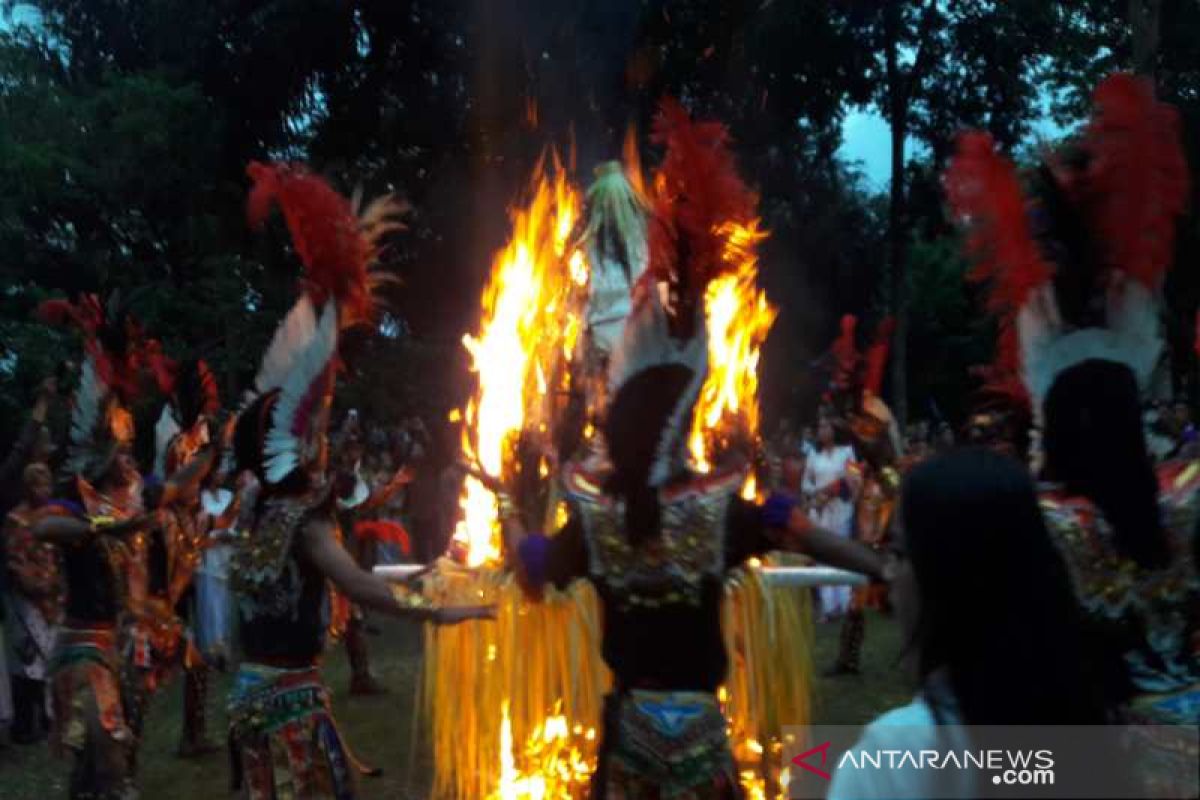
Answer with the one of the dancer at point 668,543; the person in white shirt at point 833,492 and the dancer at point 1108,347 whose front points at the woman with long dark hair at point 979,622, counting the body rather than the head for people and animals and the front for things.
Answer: the person in white shirt

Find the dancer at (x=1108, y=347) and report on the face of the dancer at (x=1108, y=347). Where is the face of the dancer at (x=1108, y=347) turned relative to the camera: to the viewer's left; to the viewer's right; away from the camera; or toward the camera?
away from the camera

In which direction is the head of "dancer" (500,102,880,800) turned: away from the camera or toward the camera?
away from the camera

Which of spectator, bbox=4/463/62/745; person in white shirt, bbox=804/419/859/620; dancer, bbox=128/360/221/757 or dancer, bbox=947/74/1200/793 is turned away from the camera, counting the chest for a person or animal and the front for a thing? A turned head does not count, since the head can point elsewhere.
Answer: dancer, bbox=947/74/1200/793

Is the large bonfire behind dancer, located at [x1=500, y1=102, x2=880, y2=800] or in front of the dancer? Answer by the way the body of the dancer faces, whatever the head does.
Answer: in front

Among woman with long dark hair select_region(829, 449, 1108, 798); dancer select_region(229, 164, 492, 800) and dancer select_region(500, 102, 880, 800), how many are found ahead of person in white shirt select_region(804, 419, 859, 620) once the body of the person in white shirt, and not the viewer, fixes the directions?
3

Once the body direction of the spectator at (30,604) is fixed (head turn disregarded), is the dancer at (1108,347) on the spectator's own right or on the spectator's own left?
on the spectator's own right

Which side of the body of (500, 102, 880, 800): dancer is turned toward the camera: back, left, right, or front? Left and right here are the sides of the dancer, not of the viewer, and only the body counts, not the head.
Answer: back

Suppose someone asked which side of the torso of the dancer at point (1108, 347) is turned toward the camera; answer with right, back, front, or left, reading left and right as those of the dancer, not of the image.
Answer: back

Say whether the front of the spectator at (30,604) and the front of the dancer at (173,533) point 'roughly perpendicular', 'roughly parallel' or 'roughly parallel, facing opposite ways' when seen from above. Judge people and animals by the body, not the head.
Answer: roughly parallel

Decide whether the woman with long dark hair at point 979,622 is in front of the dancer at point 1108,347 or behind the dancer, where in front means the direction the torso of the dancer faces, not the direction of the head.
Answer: behind

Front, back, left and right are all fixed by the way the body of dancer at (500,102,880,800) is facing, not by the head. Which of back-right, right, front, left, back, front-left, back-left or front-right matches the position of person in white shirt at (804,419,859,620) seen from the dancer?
front

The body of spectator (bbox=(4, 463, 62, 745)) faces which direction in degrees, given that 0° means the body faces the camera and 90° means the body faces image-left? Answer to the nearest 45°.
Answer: approximately 270°

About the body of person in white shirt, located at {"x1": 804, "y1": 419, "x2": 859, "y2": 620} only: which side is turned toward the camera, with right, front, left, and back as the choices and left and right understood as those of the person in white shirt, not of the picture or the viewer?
front

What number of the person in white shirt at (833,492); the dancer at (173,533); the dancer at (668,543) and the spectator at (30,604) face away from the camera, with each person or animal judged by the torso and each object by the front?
1
